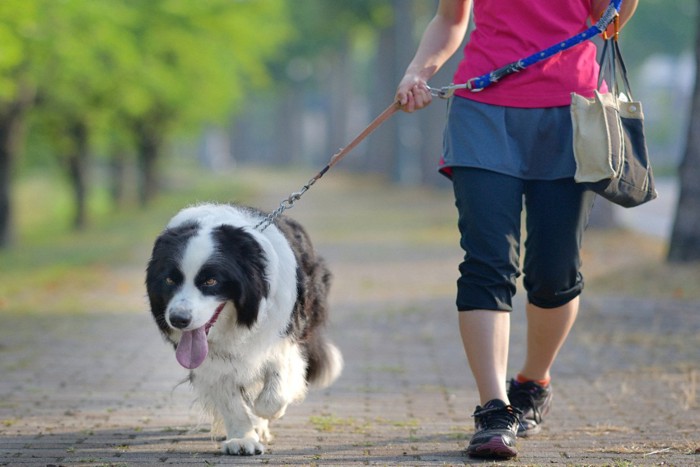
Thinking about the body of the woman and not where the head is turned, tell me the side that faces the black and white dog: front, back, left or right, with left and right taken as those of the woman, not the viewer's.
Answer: right

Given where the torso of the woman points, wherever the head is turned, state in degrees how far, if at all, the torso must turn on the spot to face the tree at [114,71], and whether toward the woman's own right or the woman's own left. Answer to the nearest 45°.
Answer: approximately 135° to the woman's own right

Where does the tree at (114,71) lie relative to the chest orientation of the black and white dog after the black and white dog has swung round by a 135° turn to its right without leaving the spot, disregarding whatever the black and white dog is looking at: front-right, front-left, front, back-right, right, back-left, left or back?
front

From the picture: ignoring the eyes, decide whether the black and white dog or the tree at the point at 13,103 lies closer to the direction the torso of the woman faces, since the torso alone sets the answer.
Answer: the black and white dog

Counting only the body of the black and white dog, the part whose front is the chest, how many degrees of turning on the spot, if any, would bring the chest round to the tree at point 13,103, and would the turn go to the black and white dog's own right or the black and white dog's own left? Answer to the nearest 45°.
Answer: approximately 135° to the black and white dog's own right

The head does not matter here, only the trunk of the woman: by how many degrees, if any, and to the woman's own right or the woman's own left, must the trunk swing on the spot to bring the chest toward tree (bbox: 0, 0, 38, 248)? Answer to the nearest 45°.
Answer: approximately 135° to the woman's own right

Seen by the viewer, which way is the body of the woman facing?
toward the camera

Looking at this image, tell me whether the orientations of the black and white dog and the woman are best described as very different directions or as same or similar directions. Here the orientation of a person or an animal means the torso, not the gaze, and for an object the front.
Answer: same or similar directions

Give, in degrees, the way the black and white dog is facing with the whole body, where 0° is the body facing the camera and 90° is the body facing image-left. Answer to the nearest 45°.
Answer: approximately 45°

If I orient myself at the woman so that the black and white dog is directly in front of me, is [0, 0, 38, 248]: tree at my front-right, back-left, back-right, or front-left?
front-right

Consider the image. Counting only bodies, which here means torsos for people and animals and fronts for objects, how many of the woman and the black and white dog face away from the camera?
0

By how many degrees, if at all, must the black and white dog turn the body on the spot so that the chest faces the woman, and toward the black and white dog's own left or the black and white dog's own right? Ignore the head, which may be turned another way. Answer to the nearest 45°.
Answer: approximately 135° to the black and white dog's own left
